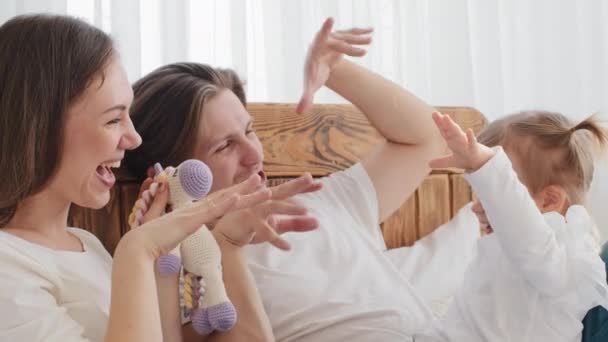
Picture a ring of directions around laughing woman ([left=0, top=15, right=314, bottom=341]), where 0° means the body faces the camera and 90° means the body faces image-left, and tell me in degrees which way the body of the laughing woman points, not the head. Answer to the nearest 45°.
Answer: approximately 270°

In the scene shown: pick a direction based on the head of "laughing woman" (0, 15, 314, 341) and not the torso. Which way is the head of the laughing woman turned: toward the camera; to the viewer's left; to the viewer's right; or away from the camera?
to the viewer's right
